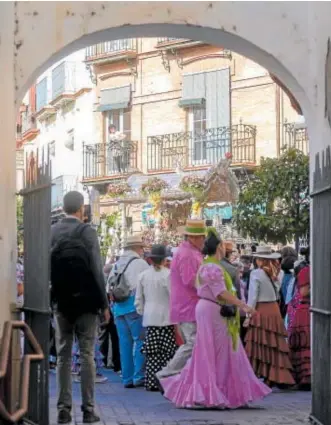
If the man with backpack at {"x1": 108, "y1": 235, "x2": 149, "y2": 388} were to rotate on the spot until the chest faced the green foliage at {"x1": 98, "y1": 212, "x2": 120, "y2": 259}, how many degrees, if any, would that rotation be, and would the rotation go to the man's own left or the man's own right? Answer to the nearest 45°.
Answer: approximately 45° to the man's own left

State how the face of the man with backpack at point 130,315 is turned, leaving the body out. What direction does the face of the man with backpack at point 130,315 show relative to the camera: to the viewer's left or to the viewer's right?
to the viewer's right

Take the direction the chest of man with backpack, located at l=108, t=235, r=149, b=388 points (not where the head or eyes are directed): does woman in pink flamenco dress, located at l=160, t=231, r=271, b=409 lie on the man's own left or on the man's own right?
on the man's own right

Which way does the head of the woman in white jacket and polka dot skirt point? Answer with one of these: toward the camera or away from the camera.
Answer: away from the camera

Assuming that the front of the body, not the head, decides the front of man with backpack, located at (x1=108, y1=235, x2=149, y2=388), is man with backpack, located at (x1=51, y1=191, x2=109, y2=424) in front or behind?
behind

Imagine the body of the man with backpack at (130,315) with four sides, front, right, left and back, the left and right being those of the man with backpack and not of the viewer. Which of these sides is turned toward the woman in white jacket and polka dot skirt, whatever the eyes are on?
right

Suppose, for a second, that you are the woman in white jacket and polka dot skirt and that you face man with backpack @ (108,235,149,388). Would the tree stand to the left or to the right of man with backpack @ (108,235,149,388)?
right

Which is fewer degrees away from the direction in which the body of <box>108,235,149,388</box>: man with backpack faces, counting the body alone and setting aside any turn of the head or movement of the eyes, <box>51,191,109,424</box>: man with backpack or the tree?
the tree

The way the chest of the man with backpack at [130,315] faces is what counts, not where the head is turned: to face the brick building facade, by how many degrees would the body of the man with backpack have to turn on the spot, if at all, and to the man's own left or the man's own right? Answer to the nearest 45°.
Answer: approximately 45° to the man's own left

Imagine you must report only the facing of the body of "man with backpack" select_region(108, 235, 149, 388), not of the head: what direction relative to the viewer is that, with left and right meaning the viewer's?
facing away from the viewer and to the right of the viewer
